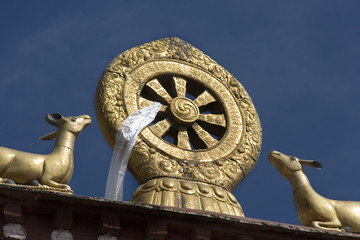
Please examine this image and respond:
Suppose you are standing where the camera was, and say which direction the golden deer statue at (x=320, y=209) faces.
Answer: facing to the left of the viewer

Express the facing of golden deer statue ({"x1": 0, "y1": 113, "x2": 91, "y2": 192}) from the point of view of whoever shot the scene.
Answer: facing to the right of the viewer

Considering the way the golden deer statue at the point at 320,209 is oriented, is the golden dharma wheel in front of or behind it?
in front
